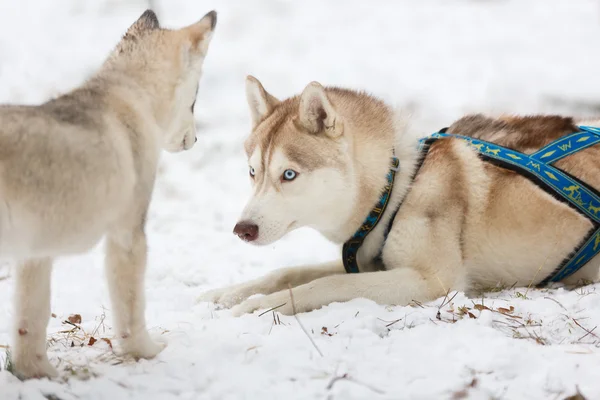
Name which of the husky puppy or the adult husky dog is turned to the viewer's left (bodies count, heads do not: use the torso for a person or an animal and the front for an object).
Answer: the adult husky dog

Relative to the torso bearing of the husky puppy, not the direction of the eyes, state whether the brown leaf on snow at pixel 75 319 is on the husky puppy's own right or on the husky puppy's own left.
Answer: on the husky puppy's own left

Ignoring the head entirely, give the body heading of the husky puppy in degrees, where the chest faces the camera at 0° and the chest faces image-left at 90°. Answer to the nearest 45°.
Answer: approximately 225°

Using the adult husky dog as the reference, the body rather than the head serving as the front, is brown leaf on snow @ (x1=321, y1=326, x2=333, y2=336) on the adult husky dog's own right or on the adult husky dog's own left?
on the adult husky dog's own left

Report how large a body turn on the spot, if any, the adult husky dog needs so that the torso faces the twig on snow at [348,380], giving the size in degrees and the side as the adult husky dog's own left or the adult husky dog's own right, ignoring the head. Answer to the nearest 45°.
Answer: approximately 90° to the adult husky dog's own left

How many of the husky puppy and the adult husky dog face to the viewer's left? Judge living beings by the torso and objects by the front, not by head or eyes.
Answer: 1

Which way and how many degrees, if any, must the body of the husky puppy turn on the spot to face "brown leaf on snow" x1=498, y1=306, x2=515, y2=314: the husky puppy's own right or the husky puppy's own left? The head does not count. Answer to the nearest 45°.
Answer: approximately 45° to the husky puppy's own right

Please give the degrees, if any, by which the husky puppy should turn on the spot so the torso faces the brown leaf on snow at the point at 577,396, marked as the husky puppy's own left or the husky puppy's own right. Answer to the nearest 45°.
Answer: approximately 90° to the husky puppy's own right

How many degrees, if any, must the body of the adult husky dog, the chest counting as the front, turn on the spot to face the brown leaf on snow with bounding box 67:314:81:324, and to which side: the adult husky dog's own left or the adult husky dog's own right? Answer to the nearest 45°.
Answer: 0° — it already faces it

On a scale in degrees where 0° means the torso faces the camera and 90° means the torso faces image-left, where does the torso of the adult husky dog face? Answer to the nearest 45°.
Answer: approximately 90°

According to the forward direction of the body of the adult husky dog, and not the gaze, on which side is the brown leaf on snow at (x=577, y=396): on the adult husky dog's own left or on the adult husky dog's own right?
on the adult husky dog's own left

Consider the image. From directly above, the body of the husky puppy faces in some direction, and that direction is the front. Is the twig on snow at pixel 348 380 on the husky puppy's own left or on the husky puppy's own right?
on the husky puppy's own right
